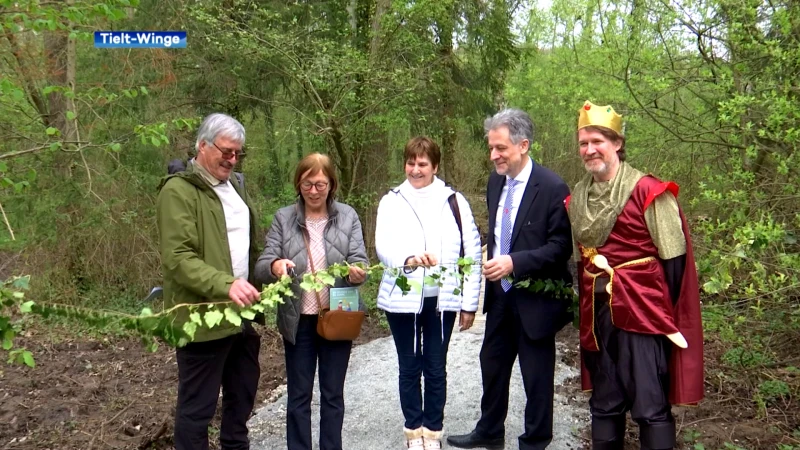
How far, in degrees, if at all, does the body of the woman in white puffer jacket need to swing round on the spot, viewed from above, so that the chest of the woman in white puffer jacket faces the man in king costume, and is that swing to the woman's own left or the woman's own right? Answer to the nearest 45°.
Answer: approximately 45° to the woman's own left

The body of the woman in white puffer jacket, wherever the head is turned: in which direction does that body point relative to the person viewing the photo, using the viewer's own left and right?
facing the viewer

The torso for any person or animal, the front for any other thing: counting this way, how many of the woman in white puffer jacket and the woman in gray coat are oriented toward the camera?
2

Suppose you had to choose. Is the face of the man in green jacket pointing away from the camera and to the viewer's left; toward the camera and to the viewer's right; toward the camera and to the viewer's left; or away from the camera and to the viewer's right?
toward the camera and to the viewer's right

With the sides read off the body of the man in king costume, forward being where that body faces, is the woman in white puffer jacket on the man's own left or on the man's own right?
on the man's own right

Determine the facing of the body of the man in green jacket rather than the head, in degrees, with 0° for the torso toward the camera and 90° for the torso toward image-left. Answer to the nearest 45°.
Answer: approximately 315°

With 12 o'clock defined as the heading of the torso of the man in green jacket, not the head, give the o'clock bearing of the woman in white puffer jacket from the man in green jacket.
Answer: The woman in white puffer jacket is roughly at 10 o'clock from the man in green jacket.

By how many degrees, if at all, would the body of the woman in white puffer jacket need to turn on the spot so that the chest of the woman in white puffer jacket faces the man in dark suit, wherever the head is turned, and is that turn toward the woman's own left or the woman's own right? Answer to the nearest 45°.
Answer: approximately 90° to the woman's own left

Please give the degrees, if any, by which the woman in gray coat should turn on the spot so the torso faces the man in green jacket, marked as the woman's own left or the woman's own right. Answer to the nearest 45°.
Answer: approximately 45° to the woman's own right

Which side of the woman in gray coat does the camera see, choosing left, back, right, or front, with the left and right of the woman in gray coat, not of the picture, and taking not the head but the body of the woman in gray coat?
front

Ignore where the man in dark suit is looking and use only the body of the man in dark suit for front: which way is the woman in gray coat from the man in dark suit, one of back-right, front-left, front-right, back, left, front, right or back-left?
front-right

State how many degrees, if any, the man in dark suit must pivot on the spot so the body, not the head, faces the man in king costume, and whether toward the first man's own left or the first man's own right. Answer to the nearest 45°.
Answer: approximately 90° to the first man's own left

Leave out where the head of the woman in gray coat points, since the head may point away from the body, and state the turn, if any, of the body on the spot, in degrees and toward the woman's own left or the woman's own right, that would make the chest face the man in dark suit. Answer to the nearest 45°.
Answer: approximately 90° to the woman's own left
